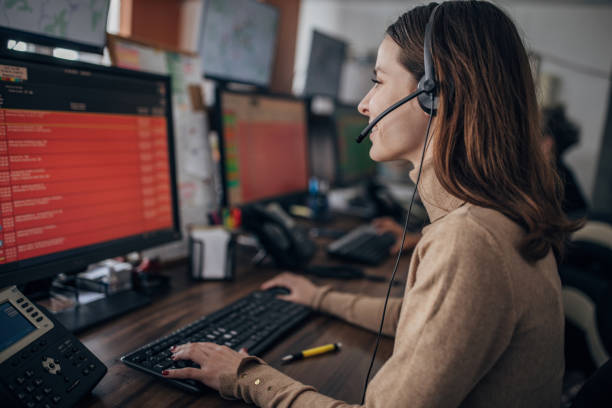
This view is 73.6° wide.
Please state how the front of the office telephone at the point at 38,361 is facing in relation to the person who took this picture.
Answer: facing the viewer and to the right of the viewer

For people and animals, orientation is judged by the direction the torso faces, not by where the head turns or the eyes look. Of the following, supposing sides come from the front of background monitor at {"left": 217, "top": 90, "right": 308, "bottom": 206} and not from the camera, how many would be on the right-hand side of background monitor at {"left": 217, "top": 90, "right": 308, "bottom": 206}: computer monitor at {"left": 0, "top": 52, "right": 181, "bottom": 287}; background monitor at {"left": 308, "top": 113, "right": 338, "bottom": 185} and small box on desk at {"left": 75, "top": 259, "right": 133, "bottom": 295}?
2

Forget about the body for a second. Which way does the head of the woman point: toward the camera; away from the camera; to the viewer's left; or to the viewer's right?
to the viewer's left

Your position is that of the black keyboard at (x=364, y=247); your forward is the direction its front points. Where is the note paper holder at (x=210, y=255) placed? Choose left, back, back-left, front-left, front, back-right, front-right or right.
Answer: right

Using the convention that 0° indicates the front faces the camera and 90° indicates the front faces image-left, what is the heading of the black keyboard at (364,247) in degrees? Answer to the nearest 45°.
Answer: approximately 315°

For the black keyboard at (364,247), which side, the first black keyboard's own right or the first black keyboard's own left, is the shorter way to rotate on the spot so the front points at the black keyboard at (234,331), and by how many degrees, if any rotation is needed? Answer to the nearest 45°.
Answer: approximately 45° to the first black keyboard's own right
